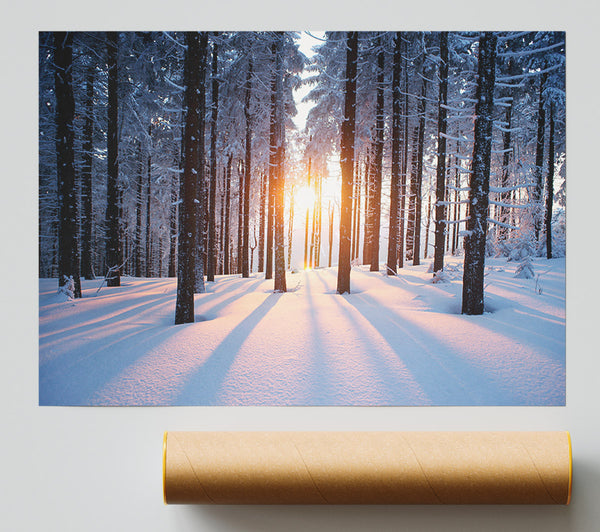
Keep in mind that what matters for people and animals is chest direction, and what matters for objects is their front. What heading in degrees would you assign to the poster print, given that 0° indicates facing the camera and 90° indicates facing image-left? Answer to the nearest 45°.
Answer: approximately 0°
